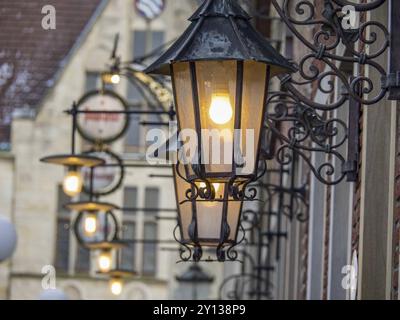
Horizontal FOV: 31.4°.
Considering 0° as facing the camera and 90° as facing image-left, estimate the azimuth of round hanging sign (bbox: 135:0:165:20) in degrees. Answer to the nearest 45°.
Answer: approximately 0°

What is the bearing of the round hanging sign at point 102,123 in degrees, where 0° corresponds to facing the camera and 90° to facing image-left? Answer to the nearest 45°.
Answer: approximately 0°

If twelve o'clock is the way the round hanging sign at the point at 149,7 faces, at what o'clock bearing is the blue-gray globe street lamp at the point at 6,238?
The blue-gray globe street lamp is roughly at 12 o'clock from the round hanging sign.

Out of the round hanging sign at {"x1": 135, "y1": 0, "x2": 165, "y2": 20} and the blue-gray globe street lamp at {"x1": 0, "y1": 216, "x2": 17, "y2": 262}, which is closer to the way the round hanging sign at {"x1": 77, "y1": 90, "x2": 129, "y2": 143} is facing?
the blue-gray globe street lamp

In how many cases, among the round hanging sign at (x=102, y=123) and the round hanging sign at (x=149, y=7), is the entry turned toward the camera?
2

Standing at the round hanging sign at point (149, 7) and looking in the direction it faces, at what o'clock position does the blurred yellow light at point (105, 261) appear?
The blurred yellow light is roughly at 12 o'clock from the round hanging sign.

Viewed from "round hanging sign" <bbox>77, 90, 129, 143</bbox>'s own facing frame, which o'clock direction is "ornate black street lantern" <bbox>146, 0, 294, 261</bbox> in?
The ornate black street lantern is roughly at 12 o'clock from the round hanging sign.
